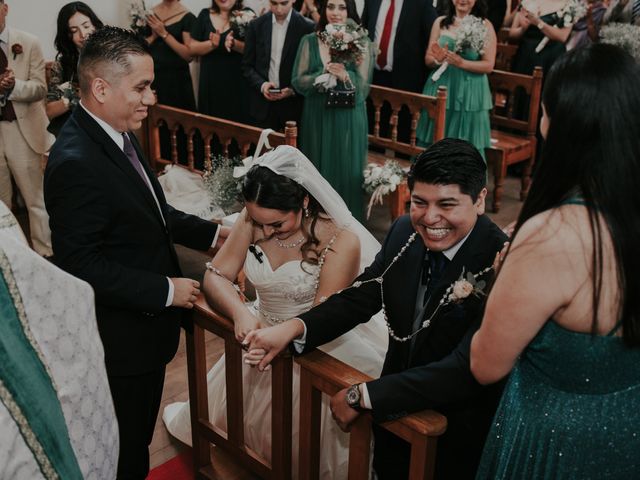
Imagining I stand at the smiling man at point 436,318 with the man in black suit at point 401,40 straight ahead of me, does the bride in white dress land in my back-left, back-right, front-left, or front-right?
front-left

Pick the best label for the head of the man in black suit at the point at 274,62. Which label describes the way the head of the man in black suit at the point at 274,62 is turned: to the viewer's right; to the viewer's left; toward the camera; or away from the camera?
toward the camera

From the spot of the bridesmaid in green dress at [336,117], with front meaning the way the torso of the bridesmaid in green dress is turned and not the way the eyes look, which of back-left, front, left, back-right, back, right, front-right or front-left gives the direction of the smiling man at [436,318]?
front

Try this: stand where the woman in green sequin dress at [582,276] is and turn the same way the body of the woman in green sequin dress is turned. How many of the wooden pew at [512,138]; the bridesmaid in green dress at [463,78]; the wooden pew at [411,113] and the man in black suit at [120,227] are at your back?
0

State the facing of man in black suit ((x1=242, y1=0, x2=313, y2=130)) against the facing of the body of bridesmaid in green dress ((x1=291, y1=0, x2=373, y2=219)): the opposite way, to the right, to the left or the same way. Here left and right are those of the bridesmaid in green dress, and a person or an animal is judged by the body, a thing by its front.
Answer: the same way

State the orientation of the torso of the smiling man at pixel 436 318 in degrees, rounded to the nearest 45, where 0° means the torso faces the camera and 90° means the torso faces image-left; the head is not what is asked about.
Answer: approximately 45°

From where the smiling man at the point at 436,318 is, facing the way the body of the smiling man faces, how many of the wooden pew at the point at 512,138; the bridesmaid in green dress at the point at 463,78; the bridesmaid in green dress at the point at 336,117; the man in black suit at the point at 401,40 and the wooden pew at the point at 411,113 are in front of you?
0

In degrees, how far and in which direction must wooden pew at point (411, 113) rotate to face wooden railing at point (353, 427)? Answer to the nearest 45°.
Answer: approximately 45° to its left

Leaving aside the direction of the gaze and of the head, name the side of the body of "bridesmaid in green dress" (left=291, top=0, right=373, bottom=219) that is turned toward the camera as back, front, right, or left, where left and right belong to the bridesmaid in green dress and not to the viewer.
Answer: front

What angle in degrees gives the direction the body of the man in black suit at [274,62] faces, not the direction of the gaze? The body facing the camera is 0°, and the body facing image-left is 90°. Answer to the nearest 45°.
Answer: approximately 0°

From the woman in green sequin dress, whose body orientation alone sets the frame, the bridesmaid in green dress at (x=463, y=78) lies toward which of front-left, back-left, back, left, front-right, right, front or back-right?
front-right

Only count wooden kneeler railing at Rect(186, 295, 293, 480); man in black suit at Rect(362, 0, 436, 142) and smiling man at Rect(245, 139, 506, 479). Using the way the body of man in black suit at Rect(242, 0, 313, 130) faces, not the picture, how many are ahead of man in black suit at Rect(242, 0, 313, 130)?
2

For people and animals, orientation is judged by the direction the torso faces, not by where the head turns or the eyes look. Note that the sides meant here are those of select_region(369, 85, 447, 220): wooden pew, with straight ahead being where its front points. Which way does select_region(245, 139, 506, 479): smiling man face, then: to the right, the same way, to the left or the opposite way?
the same way

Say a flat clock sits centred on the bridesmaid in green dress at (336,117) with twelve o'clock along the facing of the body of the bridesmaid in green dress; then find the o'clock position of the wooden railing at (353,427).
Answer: The wooden railing is roughly at 12 o'clock from the bridesmaid in green dress.

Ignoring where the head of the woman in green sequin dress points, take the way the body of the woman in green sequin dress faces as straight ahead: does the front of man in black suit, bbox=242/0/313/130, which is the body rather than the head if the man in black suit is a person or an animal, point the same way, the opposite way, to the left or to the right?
the opposite way

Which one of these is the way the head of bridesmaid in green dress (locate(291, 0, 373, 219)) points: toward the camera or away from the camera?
toward the camera
